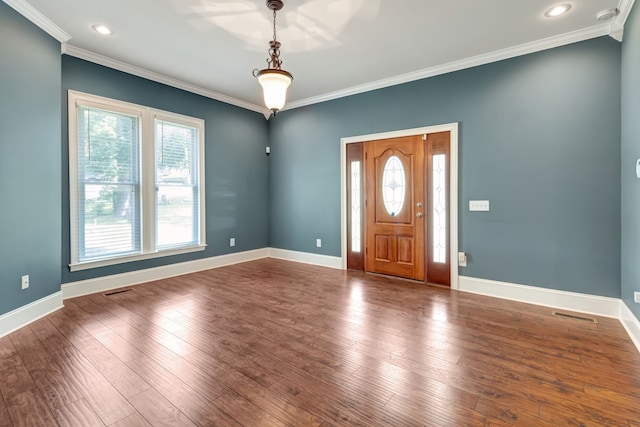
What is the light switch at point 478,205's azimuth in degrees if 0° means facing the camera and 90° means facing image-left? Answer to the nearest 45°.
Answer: approximately 0°

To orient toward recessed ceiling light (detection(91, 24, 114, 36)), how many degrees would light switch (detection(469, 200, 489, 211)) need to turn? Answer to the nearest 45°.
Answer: approximately 45° to its right

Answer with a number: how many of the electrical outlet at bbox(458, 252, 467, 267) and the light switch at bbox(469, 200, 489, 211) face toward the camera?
2

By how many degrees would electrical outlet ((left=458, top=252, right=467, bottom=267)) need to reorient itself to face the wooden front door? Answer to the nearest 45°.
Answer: approximately 90° to its right

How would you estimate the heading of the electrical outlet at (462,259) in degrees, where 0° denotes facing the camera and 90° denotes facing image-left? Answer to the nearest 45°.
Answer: approximately 0°

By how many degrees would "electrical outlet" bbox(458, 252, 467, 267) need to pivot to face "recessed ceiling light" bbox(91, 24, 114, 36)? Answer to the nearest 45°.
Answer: approximately 45° to its right
